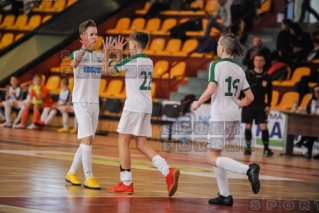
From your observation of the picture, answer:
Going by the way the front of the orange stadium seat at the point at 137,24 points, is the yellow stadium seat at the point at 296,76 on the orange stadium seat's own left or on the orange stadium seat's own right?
on the orange stadium seat's own left

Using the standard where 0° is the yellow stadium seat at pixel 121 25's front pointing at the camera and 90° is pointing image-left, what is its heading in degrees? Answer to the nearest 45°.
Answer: approximately 45°

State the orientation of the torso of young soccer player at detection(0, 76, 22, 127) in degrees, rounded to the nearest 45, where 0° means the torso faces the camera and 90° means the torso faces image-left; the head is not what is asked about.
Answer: approximately 45°

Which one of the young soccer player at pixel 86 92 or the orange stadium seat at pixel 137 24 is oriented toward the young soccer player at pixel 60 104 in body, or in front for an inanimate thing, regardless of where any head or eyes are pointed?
the orange stadium seat

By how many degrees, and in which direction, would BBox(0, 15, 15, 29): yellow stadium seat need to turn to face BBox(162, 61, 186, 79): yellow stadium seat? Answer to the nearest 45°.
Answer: approximately 90° to its left

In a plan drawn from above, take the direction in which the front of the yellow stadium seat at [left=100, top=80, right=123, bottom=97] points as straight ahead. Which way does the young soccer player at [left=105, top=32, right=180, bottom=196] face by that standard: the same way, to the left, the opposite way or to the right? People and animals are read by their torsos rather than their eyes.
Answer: to the right

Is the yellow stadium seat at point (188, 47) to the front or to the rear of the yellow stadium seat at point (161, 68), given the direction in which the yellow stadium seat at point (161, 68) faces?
to the rear

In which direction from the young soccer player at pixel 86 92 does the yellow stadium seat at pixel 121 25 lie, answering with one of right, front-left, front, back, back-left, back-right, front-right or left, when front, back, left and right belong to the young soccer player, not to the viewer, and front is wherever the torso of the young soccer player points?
back-left

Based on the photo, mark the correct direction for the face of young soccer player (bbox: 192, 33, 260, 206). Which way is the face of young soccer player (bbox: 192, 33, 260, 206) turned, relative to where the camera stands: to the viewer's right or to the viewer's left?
to the viewer's left

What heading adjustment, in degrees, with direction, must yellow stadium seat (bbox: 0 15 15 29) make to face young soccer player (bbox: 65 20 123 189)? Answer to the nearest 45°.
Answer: approximately 45° to its left

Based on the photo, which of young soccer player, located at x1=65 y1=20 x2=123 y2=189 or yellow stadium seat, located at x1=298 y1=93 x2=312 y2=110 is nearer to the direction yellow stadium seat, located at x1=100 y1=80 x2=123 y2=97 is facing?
the young soccer player

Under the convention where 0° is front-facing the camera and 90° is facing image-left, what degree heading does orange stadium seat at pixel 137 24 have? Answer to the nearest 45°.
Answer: approximately 45°
